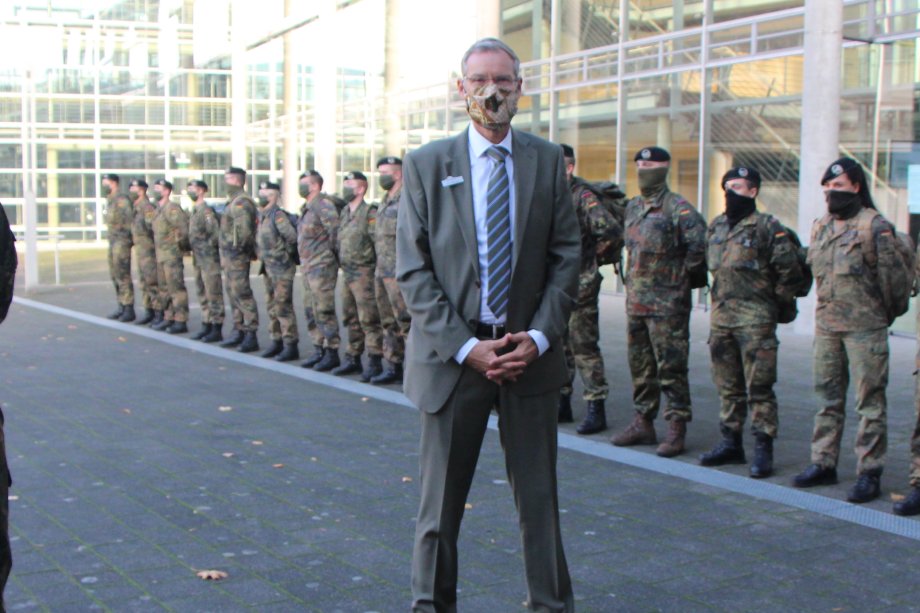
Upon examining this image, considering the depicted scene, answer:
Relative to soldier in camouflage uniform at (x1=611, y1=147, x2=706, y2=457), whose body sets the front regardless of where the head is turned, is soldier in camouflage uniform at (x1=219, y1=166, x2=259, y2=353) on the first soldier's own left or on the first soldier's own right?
on the first soldier's own right

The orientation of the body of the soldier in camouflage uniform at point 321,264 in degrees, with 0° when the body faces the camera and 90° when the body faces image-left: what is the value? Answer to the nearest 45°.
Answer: approximately 45°

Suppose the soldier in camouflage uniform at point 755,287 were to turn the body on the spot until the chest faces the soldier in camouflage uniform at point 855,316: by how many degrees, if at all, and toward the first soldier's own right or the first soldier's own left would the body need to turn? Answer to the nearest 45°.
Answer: approximately 90° to the first soldier's own left

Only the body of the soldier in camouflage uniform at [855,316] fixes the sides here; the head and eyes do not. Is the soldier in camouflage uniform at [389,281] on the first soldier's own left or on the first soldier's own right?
on the first soldier's own right

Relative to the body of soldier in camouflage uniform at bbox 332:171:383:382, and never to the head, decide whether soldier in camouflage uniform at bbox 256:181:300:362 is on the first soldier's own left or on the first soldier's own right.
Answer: on the first soldier's own right

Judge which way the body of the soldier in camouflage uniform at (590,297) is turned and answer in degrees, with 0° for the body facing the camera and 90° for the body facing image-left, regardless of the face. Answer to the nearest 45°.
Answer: approximately 45°

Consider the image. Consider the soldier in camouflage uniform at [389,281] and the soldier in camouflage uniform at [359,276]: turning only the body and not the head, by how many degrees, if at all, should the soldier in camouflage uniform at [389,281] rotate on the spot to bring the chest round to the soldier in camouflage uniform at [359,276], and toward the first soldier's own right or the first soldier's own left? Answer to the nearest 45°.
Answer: approximately 90° to the first soldier's own right

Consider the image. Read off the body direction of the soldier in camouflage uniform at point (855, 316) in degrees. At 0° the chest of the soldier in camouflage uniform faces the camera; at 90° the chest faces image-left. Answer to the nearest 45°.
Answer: approximately 45°

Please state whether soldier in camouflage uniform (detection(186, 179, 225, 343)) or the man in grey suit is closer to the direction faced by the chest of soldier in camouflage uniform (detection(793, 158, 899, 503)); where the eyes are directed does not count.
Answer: the man in grey suit

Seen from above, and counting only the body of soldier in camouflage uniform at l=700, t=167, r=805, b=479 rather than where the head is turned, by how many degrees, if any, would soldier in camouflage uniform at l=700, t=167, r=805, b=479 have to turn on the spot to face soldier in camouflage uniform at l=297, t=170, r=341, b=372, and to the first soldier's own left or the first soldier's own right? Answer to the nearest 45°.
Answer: approximately 90° to the first soldier's own right

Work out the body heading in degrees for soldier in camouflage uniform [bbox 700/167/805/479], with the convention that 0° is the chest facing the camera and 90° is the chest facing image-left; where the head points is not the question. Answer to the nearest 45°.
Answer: approximately 45°

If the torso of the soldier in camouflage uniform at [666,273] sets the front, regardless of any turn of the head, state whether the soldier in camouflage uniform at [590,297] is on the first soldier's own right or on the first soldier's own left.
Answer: on the first soldier's own right
